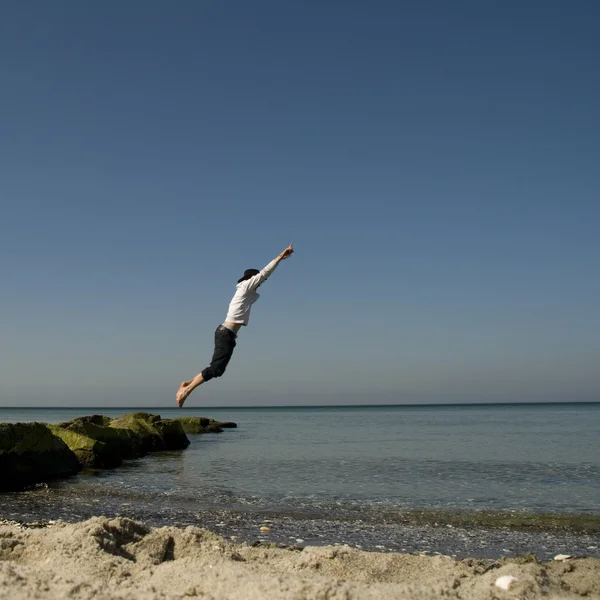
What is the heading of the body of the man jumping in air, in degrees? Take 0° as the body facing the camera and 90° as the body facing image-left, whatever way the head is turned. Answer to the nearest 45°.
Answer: approximately 270°
